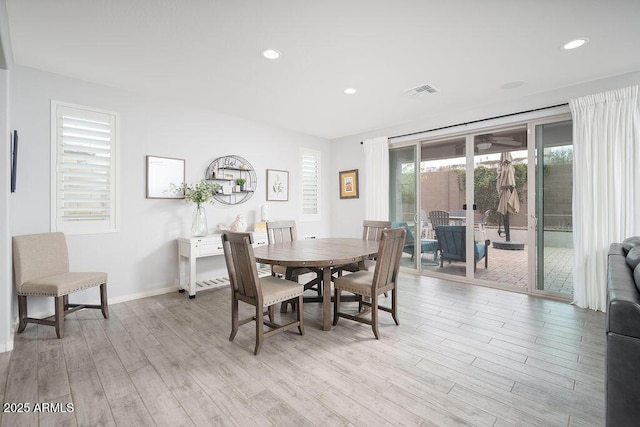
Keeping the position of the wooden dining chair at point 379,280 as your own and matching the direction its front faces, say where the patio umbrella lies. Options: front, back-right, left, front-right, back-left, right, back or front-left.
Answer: right

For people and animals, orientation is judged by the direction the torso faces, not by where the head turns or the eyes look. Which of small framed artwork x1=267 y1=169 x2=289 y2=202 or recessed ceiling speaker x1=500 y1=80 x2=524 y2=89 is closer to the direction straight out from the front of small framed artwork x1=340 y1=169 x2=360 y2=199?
the small framed artwork

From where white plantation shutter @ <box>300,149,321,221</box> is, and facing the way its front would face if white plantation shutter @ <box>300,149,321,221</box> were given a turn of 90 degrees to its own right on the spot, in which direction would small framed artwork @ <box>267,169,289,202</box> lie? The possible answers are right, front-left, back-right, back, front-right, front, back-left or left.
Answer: front

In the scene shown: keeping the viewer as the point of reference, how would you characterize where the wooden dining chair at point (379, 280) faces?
facing away from the viewer and to the left of the viewer

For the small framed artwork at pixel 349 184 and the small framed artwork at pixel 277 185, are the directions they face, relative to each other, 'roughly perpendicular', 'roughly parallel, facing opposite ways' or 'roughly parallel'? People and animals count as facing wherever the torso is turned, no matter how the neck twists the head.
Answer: roughly perpendicular

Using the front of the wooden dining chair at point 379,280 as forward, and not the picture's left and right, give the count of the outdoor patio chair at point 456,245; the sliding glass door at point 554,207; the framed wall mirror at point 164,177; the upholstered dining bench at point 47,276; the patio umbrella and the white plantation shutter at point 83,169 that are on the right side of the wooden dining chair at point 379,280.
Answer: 3

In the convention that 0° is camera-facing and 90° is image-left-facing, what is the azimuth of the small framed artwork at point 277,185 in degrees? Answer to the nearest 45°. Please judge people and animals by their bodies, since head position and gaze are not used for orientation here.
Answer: approximately 315°

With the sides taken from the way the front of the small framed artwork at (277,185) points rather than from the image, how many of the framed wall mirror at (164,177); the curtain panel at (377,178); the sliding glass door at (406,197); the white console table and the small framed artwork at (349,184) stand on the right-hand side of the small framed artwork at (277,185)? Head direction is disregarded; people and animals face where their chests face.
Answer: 2

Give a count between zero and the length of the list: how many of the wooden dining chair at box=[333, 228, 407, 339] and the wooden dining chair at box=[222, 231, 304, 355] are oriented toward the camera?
0

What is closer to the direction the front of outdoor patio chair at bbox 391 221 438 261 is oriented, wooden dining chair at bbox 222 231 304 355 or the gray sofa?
the gray sofa

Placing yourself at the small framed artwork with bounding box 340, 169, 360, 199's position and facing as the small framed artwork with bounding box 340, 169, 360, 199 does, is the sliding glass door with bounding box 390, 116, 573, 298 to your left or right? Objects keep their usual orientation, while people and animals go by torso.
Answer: on your left

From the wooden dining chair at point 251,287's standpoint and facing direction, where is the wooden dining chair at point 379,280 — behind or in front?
in front
